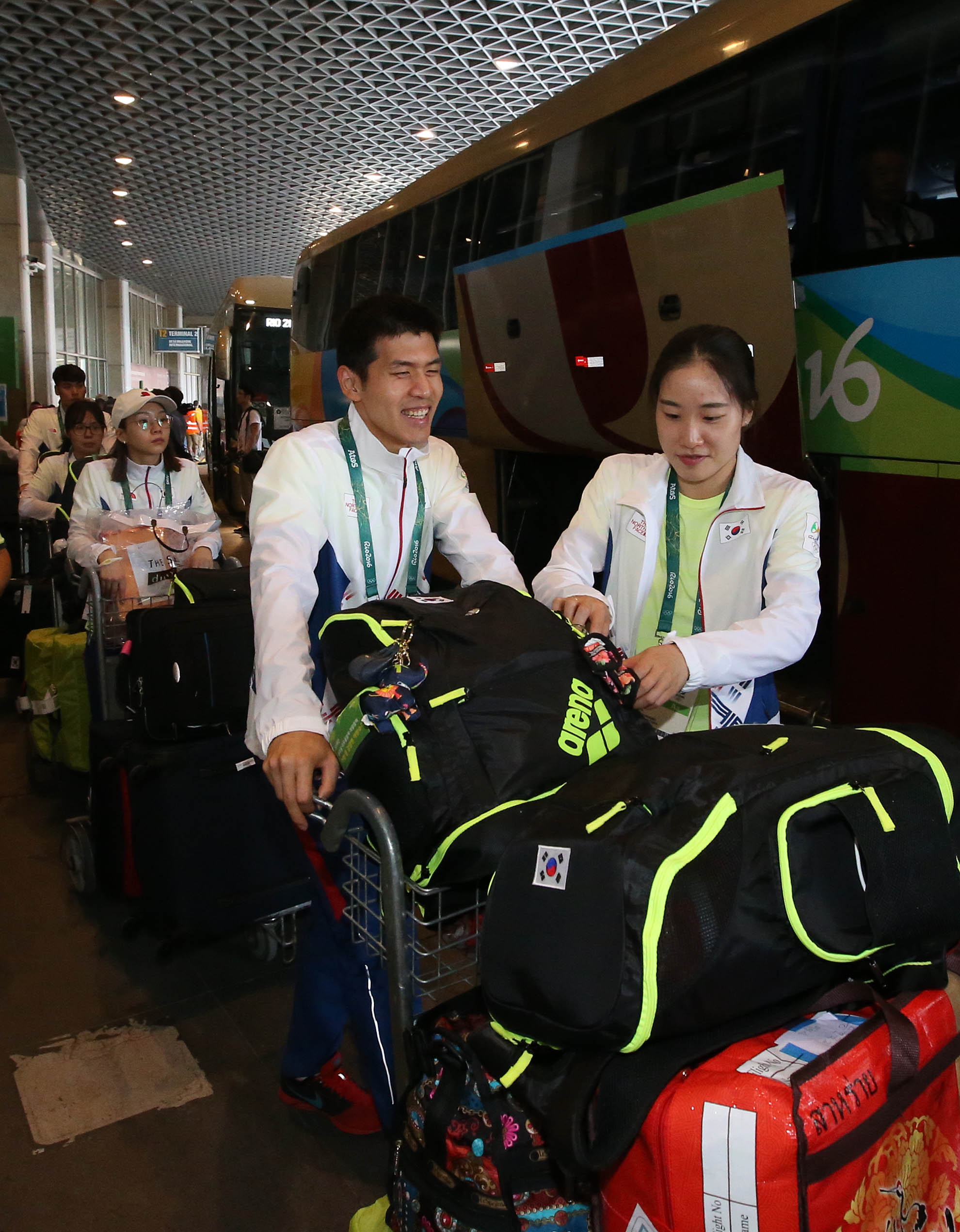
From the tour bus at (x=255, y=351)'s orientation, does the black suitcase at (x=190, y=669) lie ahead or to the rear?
ahead

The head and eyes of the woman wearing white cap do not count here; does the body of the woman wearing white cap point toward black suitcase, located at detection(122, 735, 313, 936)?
yes

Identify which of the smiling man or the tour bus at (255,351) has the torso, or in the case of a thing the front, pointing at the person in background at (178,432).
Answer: the tour bus

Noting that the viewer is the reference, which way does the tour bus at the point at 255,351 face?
facing the viewer

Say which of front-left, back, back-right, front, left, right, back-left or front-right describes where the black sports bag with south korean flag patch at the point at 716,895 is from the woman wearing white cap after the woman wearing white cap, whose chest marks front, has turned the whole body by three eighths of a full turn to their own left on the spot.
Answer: back-right

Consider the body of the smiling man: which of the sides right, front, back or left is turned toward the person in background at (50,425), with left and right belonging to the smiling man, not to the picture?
back

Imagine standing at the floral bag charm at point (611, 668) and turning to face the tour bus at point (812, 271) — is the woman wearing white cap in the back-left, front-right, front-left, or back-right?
front-left

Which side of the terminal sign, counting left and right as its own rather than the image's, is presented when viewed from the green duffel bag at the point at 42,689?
front

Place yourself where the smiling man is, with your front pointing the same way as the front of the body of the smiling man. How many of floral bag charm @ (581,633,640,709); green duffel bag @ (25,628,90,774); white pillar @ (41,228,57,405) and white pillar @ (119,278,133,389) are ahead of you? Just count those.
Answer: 1

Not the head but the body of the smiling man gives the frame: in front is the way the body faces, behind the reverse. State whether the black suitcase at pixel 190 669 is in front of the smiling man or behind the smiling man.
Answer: behind

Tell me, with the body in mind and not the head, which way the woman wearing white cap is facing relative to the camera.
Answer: toward the camera

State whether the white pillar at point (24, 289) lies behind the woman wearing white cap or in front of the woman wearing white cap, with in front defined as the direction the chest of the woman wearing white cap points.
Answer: behind

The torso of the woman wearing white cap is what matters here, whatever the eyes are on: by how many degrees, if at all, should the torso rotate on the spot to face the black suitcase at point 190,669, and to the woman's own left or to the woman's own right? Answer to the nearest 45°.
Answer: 0° — they already face it

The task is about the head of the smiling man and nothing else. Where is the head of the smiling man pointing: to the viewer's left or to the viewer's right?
to the viewer's right

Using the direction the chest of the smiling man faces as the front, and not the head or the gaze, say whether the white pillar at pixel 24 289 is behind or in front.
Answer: behind

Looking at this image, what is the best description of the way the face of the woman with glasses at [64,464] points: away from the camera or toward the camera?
toward the camera

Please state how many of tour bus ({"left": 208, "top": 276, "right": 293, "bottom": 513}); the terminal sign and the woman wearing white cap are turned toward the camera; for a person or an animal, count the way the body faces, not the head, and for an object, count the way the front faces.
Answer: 3

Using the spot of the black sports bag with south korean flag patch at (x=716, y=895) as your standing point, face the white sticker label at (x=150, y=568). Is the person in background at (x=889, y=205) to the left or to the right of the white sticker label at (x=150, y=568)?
right

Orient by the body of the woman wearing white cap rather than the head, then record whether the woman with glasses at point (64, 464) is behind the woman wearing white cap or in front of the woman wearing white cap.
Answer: behind
